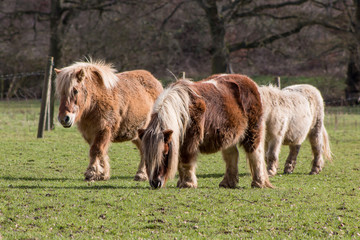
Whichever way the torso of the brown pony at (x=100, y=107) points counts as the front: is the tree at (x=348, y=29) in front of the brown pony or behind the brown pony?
behind

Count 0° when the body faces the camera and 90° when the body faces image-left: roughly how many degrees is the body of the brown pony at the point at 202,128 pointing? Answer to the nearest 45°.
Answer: approximately 45°

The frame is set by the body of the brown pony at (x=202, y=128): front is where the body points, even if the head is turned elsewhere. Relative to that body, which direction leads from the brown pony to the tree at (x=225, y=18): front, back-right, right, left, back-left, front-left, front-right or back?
back-right

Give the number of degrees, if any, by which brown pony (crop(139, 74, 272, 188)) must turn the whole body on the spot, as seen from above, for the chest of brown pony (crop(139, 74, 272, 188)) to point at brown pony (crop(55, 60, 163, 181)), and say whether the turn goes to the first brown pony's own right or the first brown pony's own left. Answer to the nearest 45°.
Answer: approximately 90° to the first brown pony's own right

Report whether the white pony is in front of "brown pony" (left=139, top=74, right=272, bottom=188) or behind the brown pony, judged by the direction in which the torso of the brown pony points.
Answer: behind

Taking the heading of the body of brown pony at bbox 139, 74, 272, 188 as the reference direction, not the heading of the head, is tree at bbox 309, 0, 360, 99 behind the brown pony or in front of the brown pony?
behind

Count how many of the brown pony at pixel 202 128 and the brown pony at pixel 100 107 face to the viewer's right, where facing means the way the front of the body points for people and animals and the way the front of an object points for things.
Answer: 0
